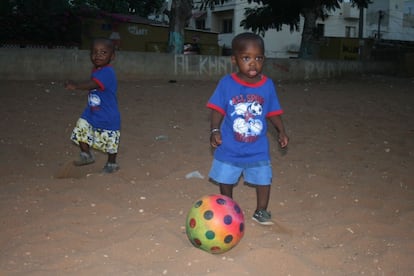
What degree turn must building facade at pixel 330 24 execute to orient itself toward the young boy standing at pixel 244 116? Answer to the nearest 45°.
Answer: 0° — it already faces them

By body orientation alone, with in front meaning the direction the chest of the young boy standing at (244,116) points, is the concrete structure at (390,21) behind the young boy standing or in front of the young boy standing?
behind

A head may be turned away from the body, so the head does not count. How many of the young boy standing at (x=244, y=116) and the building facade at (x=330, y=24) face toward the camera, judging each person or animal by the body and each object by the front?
2

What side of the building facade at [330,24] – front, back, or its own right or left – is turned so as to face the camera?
front

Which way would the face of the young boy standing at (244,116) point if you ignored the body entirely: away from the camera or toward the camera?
toward the camera

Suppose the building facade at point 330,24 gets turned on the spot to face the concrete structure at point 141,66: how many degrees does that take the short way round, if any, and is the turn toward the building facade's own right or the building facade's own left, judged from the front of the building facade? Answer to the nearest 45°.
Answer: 0° — it already faces it

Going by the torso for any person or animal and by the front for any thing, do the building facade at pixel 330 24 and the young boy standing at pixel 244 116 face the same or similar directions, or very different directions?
same or similar directions

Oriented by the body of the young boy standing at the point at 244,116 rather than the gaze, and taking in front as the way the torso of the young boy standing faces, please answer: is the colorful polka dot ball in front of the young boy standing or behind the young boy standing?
in front

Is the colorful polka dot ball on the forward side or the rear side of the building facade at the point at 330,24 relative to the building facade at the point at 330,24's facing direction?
on the forward side

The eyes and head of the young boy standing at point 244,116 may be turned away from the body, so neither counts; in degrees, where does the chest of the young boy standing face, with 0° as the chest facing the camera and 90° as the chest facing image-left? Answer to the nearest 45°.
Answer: approximately 0°
